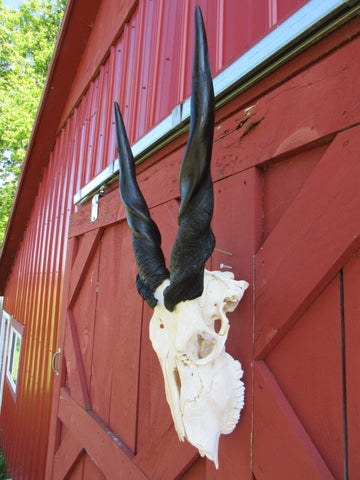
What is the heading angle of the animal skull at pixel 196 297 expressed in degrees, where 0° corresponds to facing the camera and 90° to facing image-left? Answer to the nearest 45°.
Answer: approximately 45°

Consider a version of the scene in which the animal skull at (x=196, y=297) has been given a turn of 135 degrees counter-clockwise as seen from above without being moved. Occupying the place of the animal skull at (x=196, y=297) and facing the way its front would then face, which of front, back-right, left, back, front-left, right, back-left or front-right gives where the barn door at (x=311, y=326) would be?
front

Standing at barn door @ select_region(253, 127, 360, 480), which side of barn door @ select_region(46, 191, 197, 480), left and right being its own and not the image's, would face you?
left

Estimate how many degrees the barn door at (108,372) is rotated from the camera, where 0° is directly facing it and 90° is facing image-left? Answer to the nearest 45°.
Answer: approximately 45°
